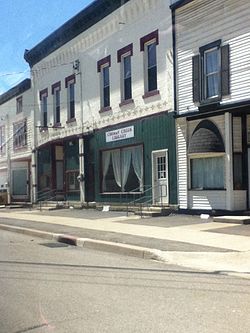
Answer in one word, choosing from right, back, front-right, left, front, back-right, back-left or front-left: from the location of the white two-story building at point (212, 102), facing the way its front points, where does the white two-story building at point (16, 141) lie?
right

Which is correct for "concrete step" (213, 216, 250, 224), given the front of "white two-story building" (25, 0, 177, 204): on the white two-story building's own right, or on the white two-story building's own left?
on the white two-story building's own left

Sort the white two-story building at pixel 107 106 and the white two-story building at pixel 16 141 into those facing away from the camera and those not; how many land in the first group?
0

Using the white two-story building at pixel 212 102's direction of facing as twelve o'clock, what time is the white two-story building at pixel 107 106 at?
the white two-story building at pixel 107 106 is roughly at 3 o'clock from the white two-story building at pixel 212 102.

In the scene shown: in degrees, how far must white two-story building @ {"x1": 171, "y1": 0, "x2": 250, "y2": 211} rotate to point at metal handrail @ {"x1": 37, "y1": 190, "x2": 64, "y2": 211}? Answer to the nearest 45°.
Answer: approximately 90° to its right

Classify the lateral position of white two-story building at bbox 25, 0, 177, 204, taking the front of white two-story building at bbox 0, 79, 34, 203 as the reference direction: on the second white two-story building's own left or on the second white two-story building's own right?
on the second white two-story building's own left
